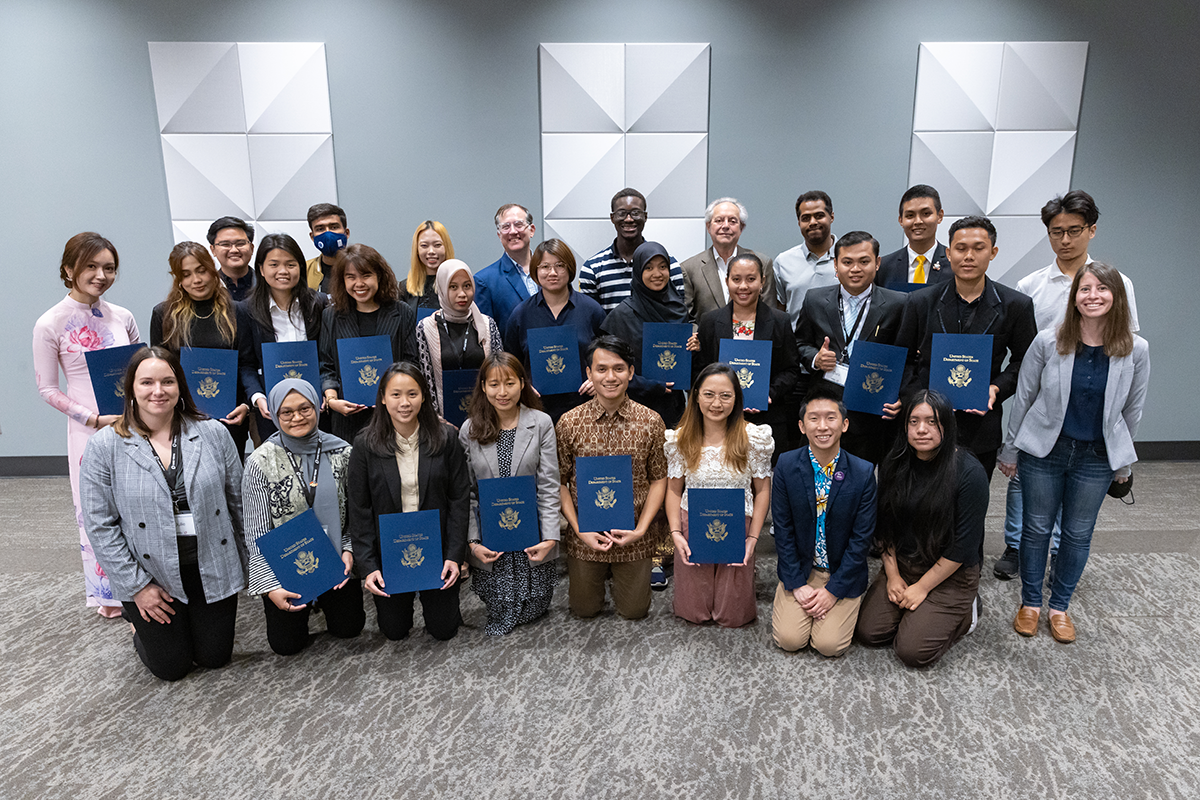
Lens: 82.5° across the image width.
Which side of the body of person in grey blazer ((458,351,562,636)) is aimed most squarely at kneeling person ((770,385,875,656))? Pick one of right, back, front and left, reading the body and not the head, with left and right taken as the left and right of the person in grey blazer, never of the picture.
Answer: left

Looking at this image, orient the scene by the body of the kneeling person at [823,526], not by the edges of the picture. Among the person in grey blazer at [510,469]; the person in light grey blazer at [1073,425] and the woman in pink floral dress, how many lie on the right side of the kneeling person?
2

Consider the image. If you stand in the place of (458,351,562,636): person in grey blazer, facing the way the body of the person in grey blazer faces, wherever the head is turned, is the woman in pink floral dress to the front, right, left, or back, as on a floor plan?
right

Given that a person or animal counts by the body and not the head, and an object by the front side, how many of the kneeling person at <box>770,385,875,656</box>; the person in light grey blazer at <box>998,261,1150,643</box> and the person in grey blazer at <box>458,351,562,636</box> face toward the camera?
3

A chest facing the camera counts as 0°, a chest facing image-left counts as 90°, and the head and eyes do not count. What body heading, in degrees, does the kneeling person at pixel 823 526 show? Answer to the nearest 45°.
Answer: approximately 0°

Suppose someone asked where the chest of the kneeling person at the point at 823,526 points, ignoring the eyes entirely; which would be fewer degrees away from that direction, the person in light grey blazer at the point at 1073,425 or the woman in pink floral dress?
the woman in pink floral dress

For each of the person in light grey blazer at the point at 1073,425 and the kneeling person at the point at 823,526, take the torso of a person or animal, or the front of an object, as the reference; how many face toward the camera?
2

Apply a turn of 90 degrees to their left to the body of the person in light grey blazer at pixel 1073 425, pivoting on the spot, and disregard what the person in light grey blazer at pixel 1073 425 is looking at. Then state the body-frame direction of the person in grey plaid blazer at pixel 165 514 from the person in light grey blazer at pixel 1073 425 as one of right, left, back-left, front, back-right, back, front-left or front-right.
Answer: back-right

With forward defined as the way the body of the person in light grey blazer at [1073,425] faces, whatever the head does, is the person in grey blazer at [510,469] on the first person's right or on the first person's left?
on the first person's right

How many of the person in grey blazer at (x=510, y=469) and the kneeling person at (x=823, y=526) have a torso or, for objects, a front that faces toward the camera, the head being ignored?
2

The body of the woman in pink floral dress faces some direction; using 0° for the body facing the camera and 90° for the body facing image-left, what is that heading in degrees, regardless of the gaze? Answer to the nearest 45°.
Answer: approximately 315°

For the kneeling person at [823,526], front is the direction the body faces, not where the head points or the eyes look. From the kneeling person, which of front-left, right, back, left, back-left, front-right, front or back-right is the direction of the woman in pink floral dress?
right
